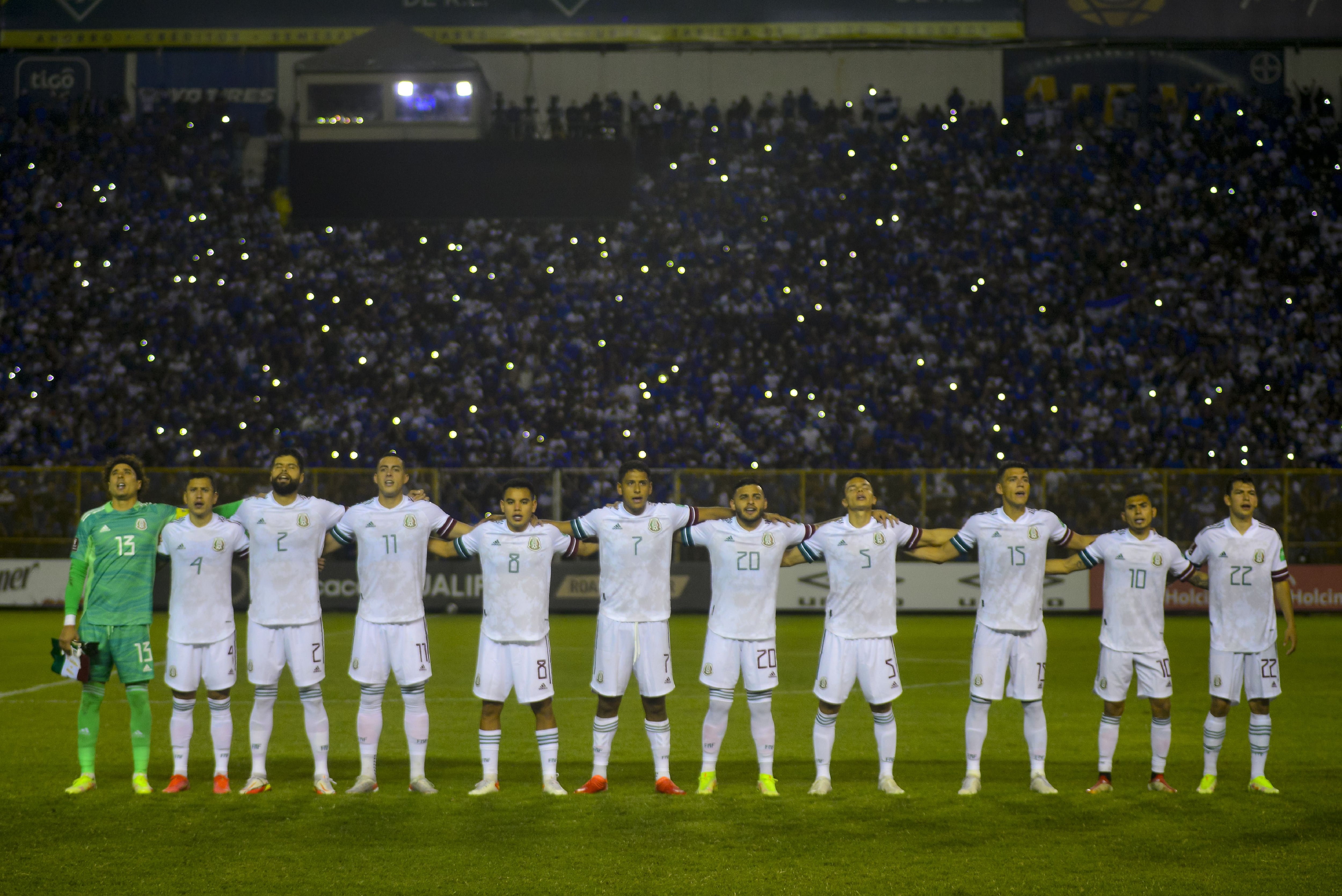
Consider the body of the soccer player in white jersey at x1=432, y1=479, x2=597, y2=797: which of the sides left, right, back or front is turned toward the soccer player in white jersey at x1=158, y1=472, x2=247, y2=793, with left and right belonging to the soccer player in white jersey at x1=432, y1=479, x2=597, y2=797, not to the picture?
right

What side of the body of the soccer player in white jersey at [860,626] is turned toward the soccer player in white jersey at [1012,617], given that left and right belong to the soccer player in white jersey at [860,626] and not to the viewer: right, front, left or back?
left

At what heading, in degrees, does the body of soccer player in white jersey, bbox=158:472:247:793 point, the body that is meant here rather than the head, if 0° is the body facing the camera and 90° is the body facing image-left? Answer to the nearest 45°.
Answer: approximately 0°

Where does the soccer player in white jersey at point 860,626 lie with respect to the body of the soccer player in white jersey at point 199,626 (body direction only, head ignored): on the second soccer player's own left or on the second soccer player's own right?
on the second soccer player's own left

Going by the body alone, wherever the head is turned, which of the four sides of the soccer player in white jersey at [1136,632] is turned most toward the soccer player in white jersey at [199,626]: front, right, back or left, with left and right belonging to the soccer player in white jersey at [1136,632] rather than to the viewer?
right

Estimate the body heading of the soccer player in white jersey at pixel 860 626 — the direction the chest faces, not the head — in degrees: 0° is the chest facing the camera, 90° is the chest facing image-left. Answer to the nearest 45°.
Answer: approximately 0°

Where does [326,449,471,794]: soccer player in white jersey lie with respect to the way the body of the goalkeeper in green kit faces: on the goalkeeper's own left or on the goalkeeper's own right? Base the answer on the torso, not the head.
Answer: on the goalkeeper's own left

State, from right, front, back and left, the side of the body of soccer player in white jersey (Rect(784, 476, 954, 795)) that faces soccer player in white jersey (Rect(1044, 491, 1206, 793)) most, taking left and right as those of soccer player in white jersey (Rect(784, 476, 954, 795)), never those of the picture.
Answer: left

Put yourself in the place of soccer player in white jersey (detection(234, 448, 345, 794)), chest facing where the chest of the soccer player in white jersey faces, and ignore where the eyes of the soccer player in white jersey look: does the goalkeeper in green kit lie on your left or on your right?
on your right
